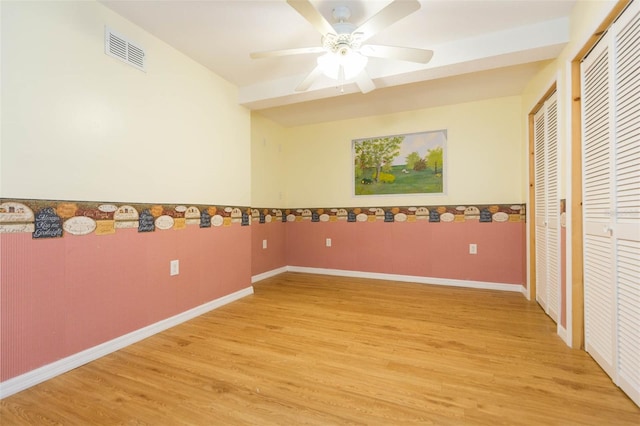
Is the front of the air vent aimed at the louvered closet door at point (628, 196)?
yes

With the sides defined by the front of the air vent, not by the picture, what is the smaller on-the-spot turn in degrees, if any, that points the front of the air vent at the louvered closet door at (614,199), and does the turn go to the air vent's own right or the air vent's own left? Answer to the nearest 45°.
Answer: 0° — it already faces it

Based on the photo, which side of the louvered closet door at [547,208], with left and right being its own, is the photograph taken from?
left

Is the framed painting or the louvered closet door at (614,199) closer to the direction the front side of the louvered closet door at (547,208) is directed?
the framed painting

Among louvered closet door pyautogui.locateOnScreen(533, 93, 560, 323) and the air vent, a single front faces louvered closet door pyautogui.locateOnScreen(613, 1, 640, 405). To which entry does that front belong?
the air vent

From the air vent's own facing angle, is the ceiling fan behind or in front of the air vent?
in front

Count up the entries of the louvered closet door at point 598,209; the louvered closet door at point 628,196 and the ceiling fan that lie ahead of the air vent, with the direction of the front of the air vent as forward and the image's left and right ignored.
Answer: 3

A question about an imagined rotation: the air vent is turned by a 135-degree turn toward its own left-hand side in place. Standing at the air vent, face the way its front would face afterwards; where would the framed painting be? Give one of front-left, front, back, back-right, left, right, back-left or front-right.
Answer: right

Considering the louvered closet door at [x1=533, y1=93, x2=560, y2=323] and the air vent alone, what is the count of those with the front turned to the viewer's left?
1

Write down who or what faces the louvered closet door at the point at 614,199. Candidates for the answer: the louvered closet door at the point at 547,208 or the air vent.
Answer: the air vent

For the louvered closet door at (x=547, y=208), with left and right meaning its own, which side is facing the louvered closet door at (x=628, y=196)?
left

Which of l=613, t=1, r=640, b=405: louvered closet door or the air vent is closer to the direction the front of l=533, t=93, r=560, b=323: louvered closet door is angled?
the air vent

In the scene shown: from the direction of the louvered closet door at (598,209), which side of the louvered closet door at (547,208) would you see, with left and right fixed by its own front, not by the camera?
left

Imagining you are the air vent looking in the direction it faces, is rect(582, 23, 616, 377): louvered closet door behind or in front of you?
in front

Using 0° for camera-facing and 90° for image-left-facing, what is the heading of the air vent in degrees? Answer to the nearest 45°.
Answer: approximately 315°

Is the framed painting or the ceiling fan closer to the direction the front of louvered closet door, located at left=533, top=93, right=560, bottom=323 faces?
the framed painting

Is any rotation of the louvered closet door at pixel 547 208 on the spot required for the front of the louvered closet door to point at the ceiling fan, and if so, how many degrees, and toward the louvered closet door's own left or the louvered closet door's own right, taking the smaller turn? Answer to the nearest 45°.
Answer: approximately 45° to the louvered closet door's own left

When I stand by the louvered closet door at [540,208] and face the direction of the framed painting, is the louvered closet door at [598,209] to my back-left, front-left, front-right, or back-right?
back-left
